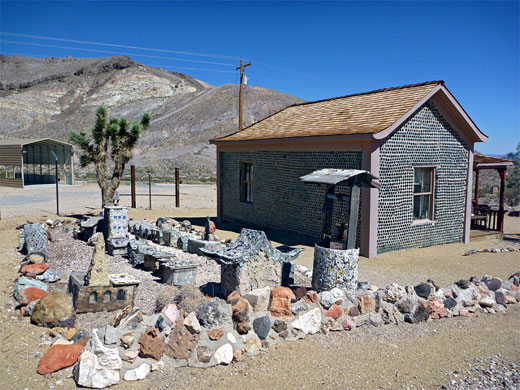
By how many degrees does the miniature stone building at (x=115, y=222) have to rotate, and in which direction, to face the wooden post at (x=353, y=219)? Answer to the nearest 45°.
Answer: approximately 45° to its left

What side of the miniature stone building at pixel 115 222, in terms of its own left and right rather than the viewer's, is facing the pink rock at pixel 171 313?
front

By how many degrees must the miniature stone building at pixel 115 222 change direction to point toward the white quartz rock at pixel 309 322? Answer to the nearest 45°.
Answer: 0° — it already faces it

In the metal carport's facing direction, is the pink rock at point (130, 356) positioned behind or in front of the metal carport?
in front

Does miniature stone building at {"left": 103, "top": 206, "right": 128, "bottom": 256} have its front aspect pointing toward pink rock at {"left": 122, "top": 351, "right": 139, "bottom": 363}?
yes

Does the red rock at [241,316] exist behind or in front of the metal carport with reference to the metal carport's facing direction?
in front

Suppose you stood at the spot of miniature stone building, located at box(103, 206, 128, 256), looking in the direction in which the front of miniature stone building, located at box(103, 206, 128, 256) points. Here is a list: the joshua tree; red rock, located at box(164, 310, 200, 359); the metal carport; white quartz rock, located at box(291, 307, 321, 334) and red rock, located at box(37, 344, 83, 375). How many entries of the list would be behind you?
2

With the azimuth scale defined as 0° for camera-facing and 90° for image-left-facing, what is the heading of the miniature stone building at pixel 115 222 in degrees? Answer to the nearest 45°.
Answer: approximately 0°

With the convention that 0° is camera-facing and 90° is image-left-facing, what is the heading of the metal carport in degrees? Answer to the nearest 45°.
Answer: approximately 315°

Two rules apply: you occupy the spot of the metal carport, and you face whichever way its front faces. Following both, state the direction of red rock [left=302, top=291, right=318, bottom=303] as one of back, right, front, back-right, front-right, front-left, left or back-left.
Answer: front-right

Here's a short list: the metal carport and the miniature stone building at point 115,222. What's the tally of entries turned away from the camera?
0

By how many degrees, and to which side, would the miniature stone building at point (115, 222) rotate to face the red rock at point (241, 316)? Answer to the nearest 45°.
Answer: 0° — it already faces it

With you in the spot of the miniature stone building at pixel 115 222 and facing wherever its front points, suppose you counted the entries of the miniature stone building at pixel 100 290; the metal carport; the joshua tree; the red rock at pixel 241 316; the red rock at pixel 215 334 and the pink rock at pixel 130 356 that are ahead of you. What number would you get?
4
